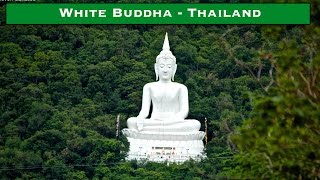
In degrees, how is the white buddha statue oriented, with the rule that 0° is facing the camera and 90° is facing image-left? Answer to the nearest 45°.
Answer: approximately 0°
